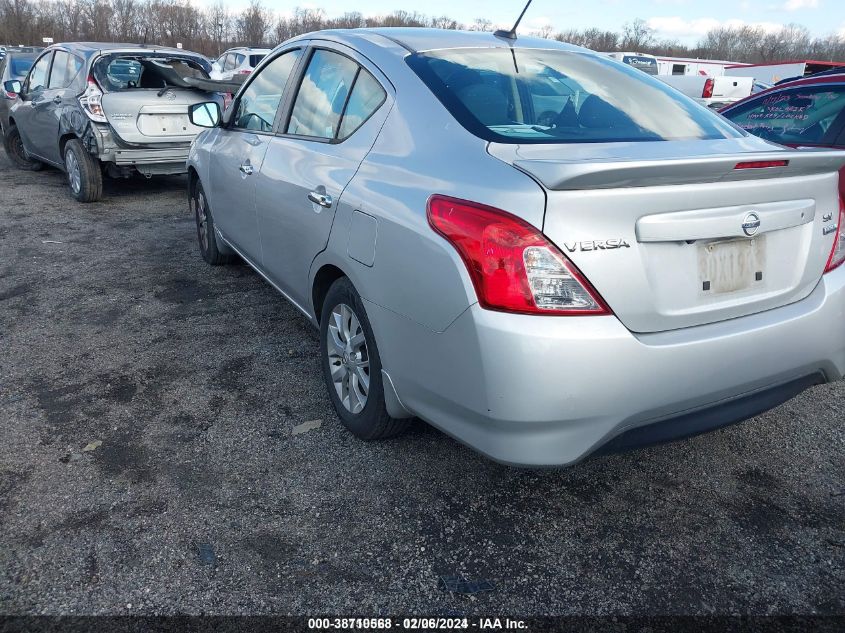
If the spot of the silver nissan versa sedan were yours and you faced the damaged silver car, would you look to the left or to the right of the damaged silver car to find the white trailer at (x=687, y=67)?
right

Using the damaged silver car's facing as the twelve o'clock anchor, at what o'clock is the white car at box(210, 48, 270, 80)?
The white car is roughly at 2 o'clock from the damaged silver car.

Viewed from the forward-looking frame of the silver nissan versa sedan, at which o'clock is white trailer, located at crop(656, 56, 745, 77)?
The white trailer is roughly at 2 o'clock from the silver nissan versa sedan.

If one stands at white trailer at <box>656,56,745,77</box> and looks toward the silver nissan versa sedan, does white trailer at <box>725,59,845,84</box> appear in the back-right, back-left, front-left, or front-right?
front-left

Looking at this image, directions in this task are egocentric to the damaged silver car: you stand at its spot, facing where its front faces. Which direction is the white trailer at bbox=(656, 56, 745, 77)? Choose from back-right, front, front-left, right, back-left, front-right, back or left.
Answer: right

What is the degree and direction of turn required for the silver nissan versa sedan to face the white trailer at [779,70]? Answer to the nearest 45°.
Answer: approximately 45° to its right

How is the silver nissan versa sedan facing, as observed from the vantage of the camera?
facing away from the viewer and to the left of the viewer

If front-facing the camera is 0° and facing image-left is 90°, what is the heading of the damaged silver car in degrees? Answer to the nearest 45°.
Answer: approximately 135°

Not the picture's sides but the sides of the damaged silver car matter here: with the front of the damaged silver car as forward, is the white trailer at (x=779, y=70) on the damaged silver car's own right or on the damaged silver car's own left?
on the damaged silver car's own right

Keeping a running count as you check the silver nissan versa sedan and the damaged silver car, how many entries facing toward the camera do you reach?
0

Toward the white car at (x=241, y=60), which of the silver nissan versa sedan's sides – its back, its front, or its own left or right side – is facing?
front

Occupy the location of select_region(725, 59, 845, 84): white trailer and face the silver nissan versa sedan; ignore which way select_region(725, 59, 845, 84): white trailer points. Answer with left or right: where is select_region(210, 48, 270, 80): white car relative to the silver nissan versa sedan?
right
